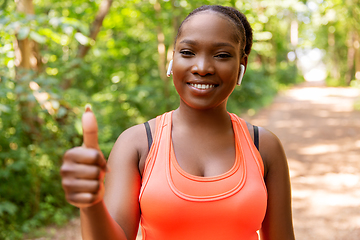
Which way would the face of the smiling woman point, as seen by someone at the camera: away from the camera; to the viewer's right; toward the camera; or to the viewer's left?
toward the camera

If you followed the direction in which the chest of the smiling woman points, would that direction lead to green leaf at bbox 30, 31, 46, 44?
no

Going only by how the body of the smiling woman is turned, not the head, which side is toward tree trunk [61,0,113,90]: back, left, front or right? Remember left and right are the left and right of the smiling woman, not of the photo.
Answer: back

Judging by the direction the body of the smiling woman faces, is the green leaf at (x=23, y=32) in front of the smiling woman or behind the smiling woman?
behind

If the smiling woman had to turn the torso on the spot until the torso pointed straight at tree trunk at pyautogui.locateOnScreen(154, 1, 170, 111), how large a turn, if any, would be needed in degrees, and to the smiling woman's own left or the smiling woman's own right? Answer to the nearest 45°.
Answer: approximately 180°

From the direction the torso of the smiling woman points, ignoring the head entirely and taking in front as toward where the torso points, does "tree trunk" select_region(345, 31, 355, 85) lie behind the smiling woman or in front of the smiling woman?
behind

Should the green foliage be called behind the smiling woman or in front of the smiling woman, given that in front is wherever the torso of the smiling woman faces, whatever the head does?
behind

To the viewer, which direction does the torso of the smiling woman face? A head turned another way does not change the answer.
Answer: toward the camera

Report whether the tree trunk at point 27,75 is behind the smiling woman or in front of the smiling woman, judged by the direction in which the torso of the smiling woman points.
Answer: behind

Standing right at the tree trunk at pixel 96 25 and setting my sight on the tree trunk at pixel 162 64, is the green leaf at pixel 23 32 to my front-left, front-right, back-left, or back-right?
back-right

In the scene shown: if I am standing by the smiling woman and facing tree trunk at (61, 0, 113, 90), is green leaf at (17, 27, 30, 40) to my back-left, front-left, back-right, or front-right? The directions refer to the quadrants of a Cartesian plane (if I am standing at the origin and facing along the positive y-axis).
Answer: front-left

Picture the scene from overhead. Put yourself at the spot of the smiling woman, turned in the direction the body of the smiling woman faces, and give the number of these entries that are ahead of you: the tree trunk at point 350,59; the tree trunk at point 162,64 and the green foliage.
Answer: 0
